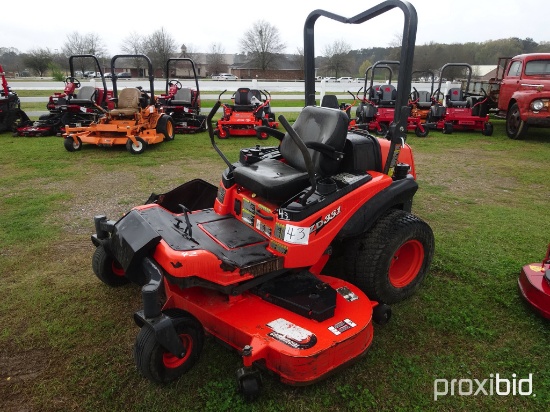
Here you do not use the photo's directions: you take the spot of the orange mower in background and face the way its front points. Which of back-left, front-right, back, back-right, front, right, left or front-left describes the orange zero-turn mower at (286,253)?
front-left

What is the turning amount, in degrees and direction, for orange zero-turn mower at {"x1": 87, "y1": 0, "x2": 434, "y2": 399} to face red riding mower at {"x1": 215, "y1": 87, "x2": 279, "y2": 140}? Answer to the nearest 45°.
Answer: approximately 135° to its right

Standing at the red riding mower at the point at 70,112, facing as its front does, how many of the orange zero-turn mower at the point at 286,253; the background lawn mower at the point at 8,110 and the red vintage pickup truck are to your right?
1

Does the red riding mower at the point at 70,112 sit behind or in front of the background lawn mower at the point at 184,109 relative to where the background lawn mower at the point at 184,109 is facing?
in front

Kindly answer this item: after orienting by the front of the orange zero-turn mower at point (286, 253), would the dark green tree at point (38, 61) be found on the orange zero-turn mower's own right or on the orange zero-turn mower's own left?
on the orange zero-turn mower's own right

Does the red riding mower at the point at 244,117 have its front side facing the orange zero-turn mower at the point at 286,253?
yes

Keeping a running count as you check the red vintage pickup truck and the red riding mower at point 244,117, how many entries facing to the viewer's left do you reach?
0

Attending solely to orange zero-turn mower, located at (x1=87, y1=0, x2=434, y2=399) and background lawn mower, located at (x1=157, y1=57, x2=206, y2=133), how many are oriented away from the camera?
0

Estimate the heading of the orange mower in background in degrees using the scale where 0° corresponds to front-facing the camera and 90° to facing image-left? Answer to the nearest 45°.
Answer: approximately 45°

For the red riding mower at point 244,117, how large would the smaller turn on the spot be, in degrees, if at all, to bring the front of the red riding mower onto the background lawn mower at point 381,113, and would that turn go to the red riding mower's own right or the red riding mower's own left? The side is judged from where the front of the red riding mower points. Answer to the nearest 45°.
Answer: approximately 90° to the red riding mower's own left

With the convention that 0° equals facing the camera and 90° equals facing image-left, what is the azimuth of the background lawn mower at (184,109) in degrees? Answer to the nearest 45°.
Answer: approximately 45°
